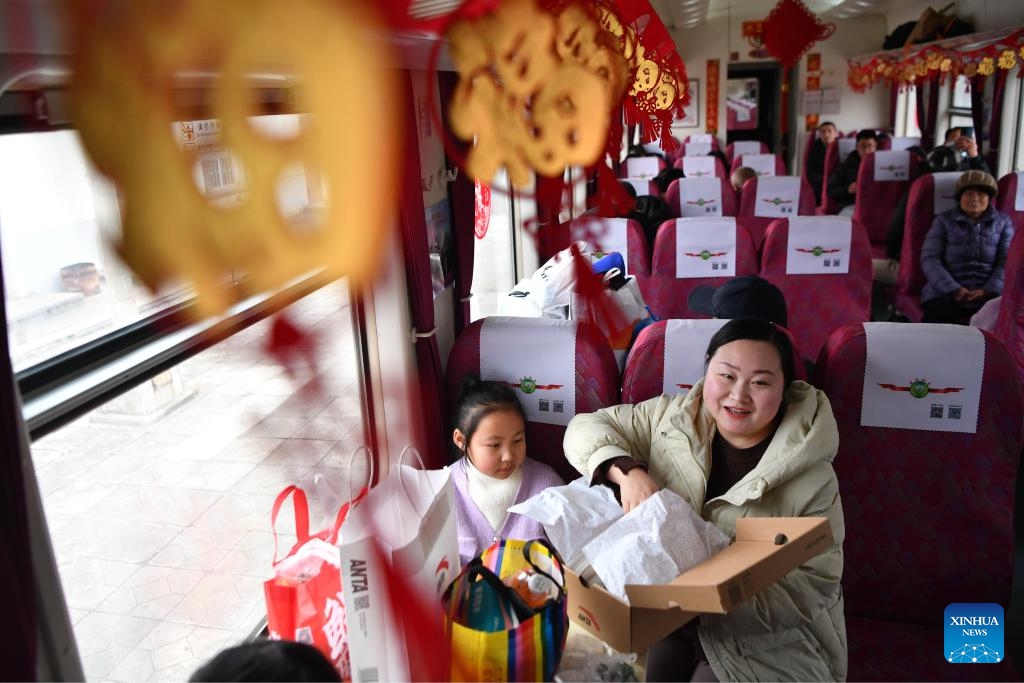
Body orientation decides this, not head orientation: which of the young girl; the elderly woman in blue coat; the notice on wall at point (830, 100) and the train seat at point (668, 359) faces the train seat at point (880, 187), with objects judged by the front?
the notice on wall

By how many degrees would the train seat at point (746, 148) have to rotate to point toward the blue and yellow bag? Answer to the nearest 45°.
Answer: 0° — it already faces it

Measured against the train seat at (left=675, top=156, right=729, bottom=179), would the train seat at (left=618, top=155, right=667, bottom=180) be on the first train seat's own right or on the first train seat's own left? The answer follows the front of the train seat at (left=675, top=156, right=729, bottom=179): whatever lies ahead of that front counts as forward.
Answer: on the first train seat's own right

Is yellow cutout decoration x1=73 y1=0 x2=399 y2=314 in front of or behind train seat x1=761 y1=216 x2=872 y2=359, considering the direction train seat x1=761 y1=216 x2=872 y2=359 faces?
in front

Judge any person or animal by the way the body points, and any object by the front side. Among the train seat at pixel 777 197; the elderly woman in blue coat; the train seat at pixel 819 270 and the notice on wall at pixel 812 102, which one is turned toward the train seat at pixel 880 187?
the notice on wall

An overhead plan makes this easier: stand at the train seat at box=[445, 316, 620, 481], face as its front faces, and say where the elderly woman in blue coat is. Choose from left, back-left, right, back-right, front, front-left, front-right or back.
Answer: back-left

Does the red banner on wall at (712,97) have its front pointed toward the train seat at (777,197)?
yes

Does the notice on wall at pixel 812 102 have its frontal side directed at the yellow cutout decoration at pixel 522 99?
yes

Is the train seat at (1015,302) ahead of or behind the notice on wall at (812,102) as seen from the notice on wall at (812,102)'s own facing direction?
ahead

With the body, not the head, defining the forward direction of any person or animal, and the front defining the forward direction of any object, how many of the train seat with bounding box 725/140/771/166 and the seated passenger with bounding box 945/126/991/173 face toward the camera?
2
